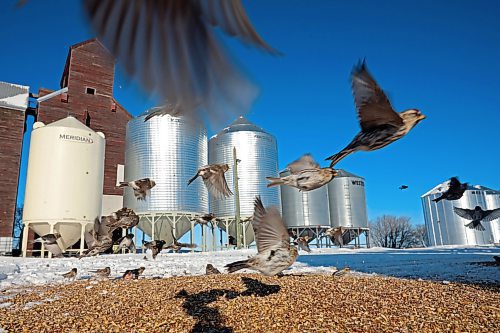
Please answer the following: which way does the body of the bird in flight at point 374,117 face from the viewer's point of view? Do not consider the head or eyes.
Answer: to the viewer's right

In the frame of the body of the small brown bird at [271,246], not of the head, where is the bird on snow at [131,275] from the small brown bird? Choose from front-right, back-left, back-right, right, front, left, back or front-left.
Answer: back-left

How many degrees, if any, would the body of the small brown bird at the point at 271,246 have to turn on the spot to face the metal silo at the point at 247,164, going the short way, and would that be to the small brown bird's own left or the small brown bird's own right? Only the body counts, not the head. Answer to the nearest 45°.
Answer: approximately 90° to the small brown bird's own left

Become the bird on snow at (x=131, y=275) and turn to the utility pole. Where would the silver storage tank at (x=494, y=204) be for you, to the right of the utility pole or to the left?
right

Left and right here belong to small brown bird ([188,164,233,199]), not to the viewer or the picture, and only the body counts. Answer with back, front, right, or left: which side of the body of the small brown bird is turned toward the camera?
right

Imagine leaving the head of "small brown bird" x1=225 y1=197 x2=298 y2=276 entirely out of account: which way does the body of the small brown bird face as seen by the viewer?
to the viewer's right

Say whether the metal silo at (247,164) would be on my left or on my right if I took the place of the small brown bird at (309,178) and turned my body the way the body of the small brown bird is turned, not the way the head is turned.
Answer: on my left
